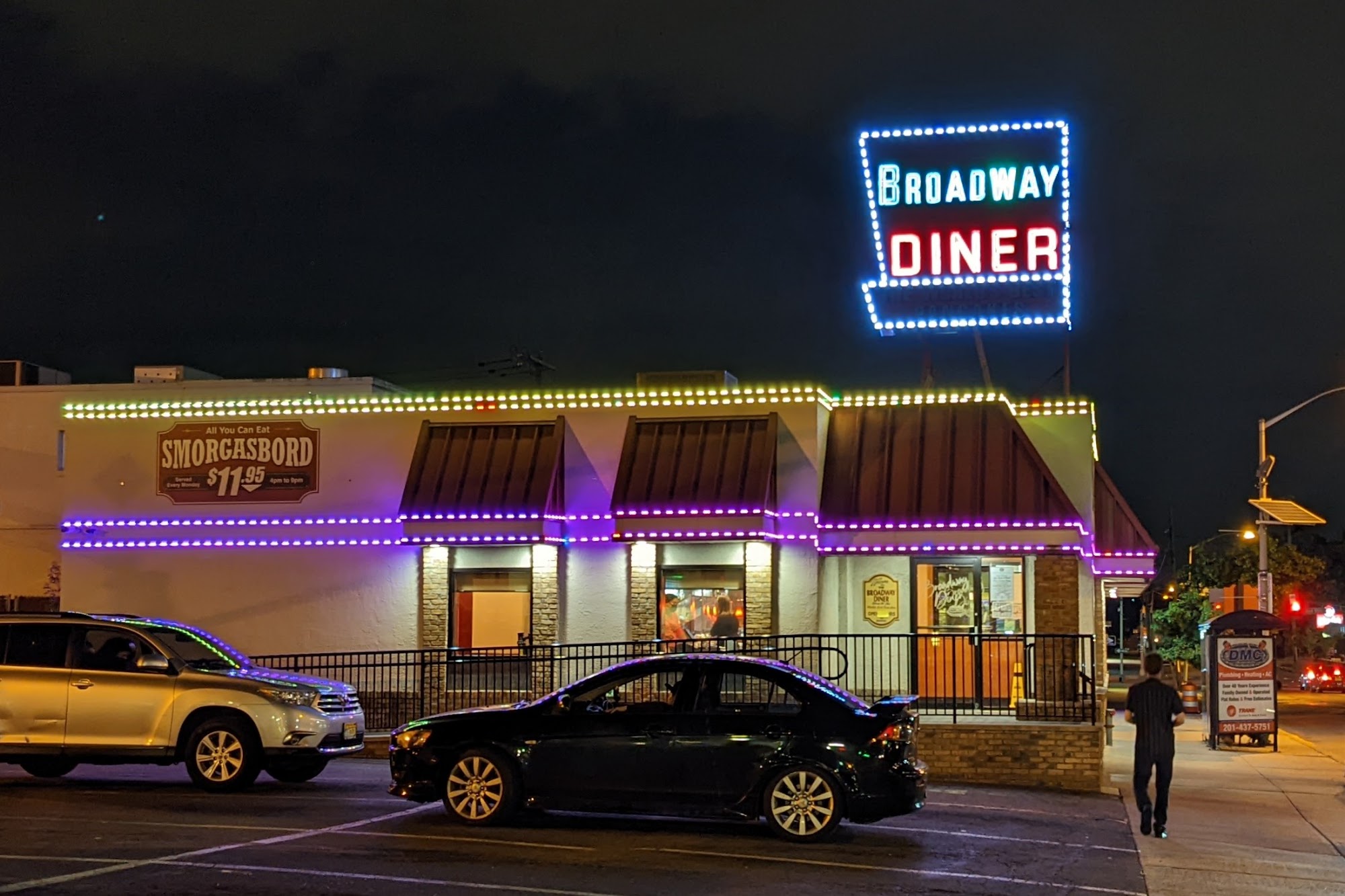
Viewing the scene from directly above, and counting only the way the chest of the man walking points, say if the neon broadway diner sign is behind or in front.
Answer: in front

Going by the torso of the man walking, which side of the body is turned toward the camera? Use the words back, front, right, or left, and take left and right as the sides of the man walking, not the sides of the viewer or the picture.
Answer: back

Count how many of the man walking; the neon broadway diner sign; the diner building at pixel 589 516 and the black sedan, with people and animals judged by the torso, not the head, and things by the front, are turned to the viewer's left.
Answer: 1

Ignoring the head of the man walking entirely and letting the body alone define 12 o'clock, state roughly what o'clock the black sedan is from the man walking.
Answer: The black sedan is roughly at 8 o'clock from the man walking.

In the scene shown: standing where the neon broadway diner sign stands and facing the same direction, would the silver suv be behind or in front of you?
in front

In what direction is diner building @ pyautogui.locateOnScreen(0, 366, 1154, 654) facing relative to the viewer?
toward the camera

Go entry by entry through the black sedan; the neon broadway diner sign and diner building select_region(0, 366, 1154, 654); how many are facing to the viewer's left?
1

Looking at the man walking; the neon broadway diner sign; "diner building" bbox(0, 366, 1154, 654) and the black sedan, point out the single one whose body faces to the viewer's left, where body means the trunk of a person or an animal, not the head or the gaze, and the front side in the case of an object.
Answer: the black sedan

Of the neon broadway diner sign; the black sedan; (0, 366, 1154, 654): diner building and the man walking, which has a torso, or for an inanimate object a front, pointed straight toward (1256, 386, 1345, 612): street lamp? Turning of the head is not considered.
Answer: the man walking

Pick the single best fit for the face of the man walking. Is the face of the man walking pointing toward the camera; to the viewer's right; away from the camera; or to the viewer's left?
away from the camera

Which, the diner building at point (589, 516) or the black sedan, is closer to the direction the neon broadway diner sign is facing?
the black sedan

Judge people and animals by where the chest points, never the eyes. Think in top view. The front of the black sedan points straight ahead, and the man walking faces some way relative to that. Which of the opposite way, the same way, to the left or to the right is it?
to the right

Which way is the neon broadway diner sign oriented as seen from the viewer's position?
toward the camera

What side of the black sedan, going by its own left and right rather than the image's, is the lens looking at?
left

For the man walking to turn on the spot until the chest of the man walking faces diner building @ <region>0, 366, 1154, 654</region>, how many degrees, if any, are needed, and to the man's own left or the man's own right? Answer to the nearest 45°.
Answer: approximately 45° to the man's own left

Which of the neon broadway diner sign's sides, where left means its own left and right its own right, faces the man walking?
front

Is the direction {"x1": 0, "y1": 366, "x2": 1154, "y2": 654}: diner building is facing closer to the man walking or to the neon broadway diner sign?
the man walking
